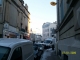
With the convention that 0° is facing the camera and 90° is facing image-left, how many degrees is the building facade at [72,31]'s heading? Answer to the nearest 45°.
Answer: approximately 90°
